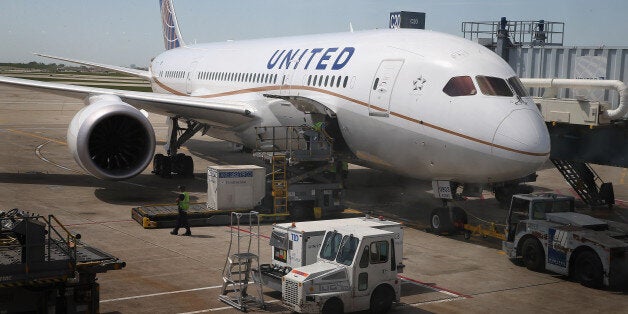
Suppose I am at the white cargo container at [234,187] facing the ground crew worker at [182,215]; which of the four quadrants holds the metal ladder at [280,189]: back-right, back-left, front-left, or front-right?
back-left

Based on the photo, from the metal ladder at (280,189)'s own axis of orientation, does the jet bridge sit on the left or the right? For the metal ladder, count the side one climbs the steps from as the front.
on its left

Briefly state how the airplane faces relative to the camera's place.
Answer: facing the viewer and to the right of the viewer

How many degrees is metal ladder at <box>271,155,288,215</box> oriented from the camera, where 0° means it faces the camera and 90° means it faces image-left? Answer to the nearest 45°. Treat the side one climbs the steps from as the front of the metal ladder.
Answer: approximately 0°

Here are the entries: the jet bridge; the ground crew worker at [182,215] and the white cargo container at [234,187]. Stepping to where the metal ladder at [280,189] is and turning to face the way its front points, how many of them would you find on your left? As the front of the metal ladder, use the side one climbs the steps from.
1

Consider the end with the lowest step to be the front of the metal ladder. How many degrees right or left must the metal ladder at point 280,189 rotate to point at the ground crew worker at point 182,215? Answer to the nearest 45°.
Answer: approximately 45° to its right
